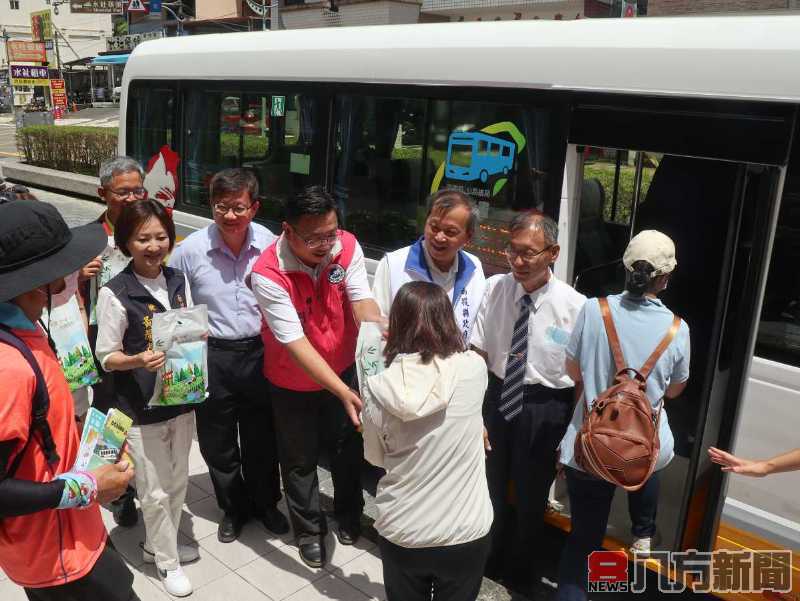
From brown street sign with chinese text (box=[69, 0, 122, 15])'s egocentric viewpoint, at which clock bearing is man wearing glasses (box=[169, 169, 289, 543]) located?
The man wearing glasses is roughly at 12 o'clock from the brown street sign with chinese text.

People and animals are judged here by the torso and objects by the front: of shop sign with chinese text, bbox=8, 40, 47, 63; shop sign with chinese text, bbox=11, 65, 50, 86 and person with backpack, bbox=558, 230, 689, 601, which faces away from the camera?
the person with backpack

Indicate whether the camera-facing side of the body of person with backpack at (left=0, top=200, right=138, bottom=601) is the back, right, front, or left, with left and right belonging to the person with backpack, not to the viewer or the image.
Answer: right

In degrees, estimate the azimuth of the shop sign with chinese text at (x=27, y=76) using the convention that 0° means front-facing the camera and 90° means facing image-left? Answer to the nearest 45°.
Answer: approximately 0°

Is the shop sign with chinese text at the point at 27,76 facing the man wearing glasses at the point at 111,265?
yes

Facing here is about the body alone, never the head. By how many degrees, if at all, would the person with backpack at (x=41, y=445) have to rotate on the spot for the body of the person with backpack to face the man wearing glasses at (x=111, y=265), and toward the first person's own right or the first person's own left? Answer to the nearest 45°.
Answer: approximately 90° to the first person's own left

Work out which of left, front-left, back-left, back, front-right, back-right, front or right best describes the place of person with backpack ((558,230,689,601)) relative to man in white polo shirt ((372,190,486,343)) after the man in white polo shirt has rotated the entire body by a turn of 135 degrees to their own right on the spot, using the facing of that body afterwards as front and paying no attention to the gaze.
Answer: back

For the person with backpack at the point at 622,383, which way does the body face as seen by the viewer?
away from the camera

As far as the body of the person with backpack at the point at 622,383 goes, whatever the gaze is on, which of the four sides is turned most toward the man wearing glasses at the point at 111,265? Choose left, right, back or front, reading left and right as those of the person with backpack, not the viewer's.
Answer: left

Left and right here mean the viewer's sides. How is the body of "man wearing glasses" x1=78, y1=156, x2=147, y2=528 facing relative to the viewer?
facing the viewer and to the right of the viewer
